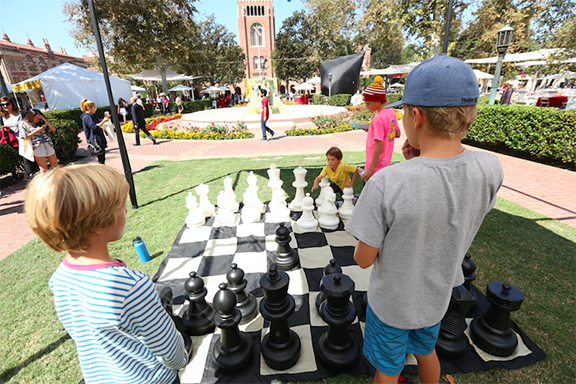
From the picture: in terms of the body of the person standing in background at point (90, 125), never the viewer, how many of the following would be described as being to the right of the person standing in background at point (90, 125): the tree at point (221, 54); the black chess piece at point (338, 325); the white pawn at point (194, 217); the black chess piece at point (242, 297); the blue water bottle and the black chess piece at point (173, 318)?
5

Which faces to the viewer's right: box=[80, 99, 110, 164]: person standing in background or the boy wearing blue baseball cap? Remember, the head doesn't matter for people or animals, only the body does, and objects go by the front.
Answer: the person standing in background

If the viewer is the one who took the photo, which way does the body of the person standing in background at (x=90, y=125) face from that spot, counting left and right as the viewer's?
facing to the right of the viewer

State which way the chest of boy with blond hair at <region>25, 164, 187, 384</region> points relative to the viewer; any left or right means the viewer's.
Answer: facing away from the viewer and to the right of the viewer

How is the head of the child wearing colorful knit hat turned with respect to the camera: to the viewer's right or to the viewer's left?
to the viewer's left

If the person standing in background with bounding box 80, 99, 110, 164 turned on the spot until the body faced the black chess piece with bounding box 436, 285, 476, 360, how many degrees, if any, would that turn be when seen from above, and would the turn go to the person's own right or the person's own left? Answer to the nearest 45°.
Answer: approximately 90° to the person's own right

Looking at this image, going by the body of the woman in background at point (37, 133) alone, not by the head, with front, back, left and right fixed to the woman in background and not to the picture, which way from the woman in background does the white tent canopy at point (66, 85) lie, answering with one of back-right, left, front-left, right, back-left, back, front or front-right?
back-left

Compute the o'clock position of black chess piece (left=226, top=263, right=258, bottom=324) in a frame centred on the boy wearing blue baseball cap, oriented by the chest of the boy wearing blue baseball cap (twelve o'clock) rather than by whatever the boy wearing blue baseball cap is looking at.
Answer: The black chess piece is roughly at 11 o'clock from the boy wearing blue baseball cap.

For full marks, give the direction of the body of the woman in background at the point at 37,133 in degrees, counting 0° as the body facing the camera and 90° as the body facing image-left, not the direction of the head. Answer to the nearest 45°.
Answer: approximately 315°

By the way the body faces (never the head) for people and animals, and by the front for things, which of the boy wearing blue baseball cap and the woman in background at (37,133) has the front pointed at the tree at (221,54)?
the boy wearing blue baseball cap

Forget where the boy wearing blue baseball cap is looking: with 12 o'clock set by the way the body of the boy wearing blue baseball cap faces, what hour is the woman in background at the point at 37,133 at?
The woman in background is roughly at 11 o'clock from the boy wearing blue baseball cap.

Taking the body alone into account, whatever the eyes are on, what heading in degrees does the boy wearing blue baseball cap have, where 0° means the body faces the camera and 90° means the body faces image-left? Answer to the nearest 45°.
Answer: approximately 135°

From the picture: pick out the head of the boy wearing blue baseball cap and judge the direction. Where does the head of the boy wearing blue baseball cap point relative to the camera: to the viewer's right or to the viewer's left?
to the viewer's left

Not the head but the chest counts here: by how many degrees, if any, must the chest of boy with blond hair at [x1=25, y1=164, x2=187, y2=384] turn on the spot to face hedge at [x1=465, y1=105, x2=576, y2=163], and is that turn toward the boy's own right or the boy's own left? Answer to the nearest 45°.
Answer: approximately 45° to the boy's own right

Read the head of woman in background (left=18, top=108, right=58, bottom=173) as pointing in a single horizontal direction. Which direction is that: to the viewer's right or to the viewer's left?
to the viewer's right

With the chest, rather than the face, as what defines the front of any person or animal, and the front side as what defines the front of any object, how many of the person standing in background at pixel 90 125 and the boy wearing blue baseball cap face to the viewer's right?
1

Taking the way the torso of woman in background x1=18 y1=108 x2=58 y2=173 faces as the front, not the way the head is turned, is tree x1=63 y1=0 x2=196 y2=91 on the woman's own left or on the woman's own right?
on the woman's own left

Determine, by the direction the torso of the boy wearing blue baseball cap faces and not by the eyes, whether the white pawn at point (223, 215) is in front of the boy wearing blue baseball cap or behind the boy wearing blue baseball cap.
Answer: in front
